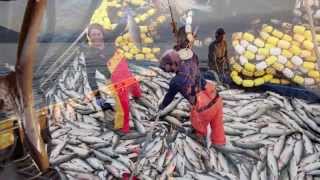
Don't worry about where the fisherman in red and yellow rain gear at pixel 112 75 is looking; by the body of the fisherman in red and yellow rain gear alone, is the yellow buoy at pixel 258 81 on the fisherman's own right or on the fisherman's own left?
on the fisherman's own left

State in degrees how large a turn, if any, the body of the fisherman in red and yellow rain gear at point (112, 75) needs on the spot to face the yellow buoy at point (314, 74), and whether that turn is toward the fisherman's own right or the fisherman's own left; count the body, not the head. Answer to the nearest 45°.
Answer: approximately 135° to the fisherman's own left

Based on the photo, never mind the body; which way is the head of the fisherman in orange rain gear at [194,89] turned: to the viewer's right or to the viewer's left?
to the viewer's left

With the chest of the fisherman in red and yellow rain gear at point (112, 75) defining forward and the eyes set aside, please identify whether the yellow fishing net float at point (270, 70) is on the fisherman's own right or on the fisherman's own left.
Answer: on the fisherman's own left

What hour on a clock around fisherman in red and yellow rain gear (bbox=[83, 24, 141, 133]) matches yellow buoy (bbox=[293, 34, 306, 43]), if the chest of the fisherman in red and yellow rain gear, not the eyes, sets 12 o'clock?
The yellow buoy is roughly at 8 o'clock from the fisherman in red and yellow rain gear.

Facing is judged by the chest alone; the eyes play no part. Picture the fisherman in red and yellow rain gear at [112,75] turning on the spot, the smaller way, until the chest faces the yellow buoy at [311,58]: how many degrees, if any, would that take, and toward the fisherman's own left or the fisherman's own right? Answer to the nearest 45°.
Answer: approximately 135° to the fisherman's own left

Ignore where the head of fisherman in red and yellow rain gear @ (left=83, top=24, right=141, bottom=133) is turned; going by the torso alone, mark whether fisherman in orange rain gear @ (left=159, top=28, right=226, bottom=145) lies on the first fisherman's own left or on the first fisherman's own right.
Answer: on the first fisherman's own left

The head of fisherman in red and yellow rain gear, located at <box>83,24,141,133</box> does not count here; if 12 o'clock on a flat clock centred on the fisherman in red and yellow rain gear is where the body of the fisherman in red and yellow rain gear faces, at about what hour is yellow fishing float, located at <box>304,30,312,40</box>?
The yellow fishing float is roughly at 8 o'clock from the fisherman in red and yellow rain gear.

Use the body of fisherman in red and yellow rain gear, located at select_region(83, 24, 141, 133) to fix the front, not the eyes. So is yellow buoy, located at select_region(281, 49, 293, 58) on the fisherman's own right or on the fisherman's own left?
on the fisherman's own left
